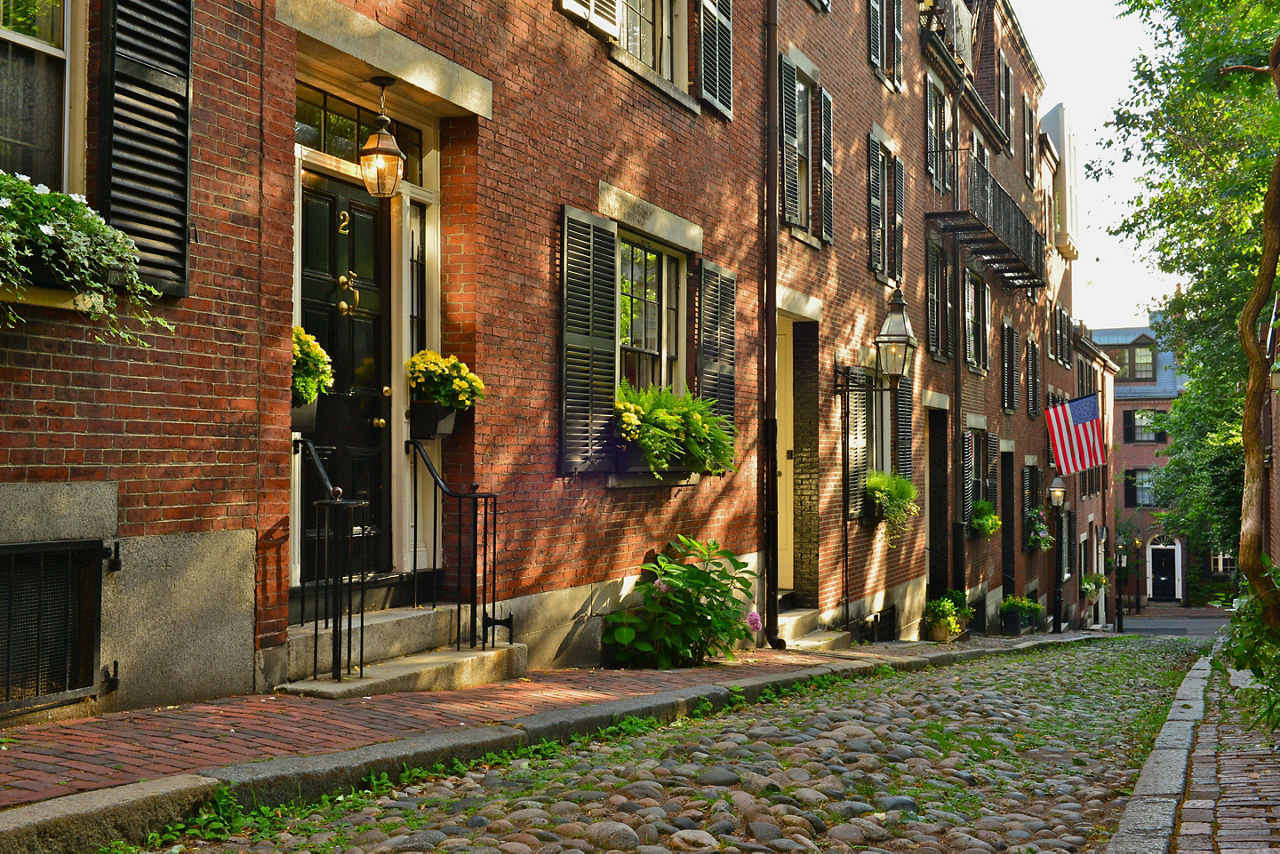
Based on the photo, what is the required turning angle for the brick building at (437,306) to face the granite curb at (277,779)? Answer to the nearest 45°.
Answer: approximately 45° to its right

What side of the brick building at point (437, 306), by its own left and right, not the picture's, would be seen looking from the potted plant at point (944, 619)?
left

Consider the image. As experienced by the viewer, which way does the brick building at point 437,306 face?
facing the viewer and to the right of the viewer

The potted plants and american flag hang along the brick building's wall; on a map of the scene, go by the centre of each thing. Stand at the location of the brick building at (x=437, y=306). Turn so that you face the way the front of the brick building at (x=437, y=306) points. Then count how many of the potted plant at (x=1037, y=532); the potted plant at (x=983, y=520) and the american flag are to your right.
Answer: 0

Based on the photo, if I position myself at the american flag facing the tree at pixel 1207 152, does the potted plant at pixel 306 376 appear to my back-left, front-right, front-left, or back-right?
front-right

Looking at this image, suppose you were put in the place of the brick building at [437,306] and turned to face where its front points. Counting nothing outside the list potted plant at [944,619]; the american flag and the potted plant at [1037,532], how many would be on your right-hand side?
0

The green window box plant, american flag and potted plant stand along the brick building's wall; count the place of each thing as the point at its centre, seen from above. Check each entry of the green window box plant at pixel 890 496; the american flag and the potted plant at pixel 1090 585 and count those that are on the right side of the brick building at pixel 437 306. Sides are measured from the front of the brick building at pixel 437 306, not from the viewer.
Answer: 0
